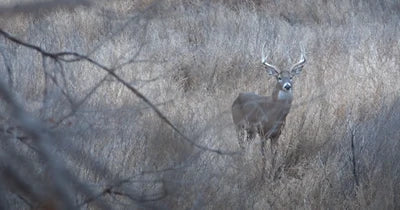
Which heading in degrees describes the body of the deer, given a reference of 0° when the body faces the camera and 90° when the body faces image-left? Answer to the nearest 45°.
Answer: approximately 315°
